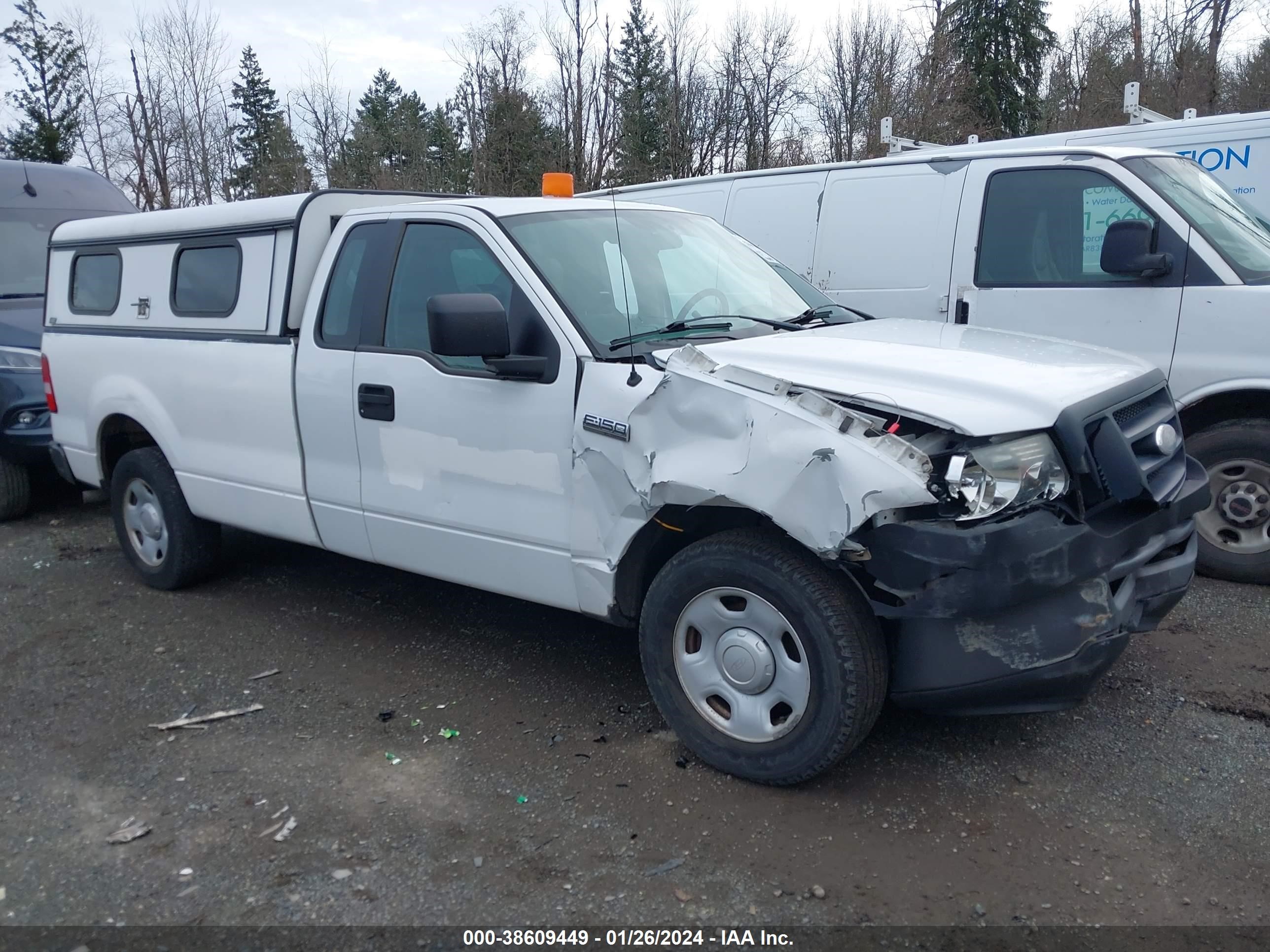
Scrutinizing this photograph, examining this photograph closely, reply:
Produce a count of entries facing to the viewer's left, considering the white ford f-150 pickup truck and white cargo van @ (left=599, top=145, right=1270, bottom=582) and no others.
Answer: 0

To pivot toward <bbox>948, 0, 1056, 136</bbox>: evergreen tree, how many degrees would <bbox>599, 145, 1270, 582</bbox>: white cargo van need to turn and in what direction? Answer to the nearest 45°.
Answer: approximately 135° to its left

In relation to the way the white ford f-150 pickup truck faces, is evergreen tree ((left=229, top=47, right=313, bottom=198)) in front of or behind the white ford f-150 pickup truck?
behind

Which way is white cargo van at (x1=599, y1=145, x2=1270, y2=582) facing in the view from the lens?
facing the viewer and to the right of the viewer

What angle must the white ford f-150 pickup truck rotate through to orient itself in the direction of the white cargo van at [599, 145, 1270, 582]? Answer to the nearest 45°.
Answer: approximately 90° to its left

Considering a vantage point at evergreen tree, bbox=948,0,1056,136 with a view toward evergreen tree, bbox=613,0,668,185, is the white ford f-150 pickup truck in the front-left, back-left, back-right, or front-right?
front-left

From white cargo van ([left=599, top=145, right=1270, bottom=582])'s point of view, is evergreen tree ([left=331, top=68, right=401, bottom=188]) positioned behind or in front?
behind

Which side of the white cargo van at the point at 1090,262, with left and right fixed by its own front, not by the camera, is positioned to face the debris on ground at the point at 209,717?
right

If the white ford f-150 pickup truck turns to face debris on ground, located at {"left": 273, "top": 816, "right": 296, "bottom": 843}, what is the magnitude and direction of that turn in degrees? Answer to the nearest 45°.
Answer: approximately 135° to its right

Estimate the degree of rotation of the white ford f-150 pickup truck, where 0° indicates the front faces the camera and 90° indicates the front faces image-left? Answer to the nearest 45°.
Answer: approximately 315°

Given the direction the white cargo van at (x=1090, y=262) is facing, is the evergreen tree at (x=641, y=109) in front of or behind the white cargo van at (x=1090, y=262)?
behind

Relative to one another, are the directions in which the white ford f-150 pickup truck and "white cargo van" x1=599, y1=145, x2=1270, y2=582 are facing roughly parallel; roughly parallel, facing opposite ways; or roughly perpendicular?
roughly parallel

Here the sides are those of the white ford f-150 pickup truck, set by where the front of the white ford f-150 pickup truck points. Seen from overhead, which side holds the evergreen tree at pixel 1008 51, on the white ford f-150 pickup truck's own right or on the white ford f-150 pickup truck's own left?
on the white ford f-150 pickup truck's own left

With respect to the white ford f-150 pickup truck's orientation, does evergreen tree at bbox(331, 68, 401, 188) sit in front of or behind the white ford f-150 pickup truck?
behind
